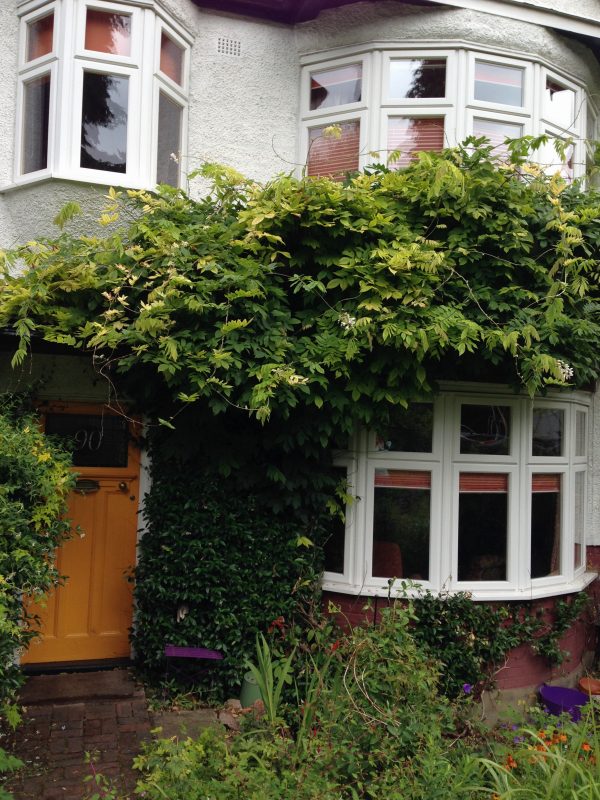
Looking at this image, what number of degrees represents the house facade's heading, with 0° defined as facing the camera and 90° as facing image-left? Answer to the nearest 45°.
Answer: approximately 0°

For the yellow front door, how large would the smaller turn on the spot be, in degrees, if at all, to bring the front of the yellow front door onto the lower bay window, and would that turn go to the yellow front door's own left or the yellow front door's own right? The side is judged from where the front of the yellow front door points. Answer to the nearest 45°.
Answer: approximately 90° to the yellow front door's own left

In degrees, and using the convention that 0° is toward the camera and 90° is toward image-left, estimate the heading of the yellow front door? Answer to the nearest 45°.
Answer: approximately 0°

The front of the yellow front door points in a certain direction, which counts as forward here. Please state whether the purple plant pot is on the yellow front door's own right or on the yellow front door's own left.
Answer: on the yellow front door's own left
